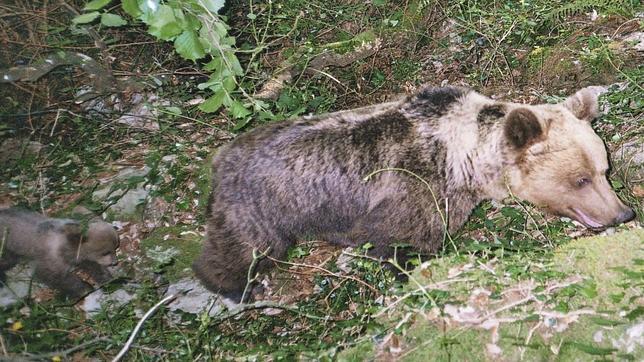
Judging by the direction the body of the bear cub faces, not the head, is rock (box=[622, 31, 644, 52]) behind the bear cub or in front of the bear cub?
in front

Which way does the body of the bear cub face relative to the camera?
to the viewer's right

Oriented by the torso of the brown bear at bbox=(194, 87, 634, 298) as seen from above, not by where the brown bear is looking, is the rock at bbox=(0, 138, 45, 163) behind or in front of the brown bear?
behind

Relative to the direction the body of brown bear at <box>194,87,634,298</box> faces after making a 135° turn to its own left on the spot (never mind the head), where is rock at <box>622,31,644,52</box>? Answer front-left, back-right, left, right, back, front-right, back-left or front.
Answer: right

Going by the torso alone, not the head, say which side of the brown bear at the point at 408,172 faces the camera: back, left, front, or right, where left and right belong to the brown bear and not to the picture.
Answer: right

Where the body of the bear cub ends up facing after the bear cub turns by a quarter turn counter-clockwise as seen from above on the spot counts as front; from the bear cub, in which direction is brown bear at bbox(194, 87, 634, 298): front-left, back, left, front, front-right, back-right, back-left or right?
back-right

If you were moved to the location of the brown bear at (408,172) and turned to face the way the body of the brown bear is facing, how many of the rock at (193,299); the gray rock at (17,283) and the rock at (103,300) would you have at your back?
3
